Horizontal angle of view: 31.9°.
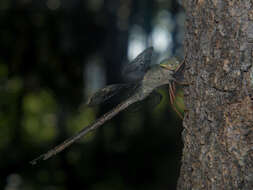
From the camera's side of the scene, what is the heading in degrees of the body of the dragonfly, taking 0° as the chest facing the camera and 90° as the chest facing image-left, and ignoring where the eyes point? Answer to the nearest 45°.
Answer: approximately 270°
